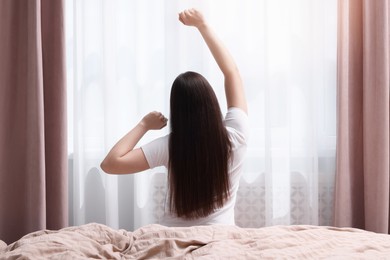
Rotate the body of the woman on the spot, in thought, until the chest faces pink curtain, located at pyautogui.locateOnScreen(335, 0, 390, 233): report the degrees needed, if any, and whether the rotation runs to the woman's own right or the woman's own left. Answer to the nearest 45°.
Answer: approximately 45° to the woman's own right

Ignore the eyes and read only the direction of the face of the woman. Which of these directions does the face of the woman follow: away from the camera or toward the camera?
away from the camera

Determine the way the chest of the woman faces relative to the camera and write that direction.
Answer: away from the camera

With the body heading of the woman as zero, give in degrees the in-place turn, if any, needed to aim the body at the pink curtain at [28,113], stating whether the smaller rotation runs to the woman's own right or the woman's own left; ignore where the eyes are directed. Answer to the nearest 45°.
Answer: approximately 45° to the woman's own left
